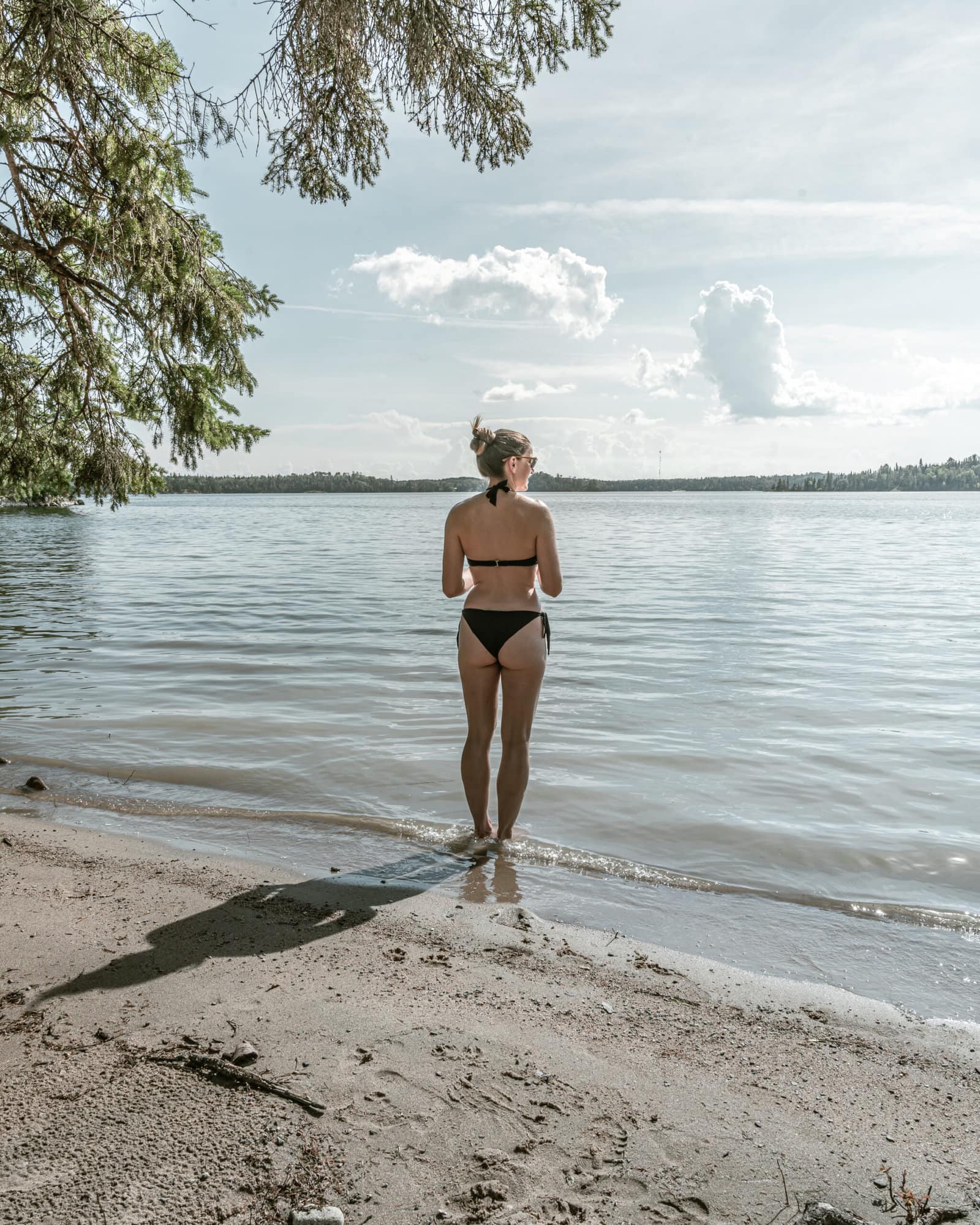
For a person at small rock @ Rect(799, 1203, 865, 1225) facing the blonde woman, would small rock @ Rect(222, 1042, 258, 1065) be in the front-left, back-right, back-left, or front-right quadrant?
front-left

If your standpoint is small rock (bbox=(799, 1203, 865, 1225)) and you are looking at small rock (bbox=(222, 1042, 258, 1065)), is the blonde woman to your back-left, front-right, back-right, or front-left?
front-right

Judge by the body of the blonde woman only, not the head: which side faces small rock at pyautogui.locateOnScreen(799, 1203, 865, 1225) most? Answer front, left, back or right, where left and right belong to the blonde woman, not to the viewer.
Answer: back

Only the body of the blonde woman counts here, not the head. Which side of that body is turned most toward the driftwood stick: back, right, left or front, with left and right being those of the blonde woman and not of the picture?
back

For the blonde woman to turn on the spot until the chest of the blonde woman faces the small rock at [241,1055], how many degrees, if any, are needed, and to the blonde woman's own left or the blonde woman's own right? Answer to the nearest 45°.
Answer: approximately 180°

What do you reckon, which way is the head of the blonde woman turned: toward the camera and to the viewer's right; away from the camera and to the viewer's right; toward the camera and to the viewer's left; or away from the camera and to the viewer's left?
away from the camera and to the viewer's right

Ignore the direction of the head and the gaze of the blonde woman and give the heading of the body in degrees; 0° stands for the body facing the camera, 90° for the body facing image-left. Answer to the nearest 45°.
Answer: approximately 180°

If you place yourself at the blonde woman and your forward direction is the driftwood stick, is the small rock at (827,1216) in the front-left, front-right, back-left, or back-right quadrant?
front-left
